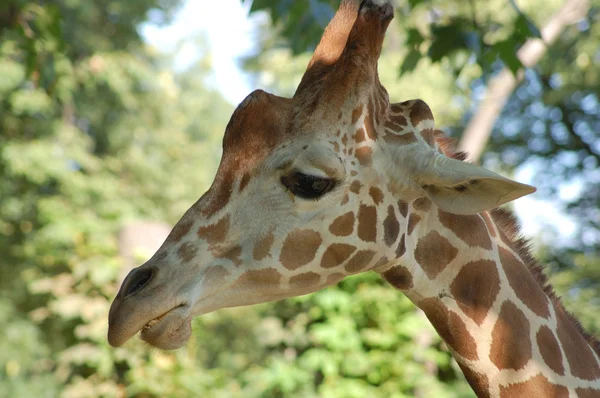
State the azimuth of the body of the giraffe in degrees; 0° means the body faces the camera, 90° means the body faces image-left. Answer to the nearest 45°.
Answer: approximately 90°
